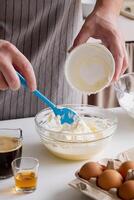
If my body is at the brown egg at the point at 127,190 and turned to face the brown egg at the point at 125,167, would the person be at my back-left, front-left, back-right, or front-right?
front-left

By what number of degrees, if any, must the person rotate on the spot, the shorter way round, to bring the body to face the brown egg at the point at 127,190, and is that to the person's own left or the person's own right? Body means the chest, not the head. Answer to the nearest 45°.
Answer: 0° — they already face it

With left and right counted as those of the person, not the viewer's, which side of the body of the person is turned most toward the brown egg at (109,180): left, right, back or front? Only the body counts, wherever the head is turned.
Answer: front

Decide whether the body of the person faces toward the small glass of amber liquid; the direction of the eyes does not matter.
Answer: yes

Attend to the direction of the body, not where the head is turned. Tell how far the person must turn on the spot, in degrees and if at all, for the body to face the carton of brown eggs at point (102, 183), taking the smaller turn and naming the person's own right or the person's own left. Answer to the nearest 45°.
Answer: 0° — they already face it

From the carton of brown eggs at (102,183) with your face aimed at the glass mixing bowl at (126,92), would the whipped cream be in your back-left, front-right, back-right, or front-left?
front-left

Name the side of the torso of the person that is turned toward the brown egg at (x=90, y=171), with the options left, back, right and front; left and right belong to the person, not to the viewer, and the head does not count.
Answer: front

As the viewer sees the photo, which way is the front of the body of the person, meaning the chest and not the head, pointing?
toward the camera
